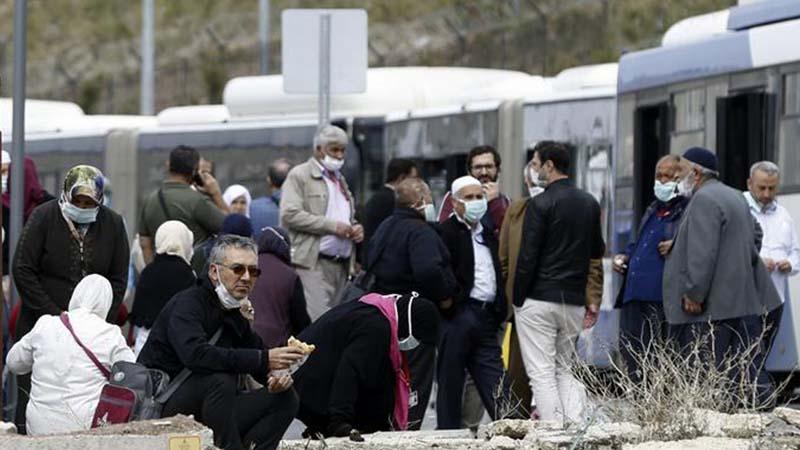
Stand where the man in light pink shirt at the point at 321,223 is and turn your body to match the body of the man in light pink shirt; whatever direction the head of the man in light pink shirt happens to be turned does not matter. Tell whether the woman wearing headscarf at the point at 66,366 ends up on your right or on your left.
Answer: on your right

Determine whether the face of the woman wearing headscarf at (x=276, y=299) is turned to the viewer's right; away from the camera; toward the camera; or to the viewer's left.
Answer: away from the camera

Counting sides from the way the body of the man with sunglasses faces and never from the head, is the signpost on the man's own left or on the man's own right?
on the man's own left

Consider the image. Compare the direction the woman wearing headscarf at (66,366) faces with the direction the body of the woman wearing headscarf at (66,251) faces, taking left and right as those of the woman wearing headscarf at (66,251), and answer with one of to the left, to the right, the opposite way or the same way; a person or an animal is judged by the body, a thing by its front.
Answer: the opposite way

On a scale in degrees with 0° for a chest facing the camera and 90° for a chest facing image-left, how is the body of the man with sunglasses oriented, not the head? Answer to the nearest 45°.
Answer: approximately 315°

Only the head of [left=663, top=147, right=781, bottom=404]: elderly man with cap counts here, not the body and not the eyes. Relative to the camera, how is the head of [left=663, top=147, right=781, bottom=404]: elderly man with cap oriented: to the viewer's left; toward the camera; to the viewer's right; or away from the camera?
to the viewer's left

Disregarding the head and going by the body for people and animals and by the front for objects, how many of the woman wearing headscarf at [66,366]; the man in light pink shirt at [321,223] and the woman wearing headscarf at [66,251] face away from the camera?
1

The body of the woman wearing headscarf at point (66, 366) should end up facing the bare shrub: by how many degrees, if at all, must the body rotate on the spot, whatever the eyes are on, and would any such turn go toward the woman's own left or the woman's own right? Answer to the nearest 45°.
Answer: approximately 90° to the woman's own right

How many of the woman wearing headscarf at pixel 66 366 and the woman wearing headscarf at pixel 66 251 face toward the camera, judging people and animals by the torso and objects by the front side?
1

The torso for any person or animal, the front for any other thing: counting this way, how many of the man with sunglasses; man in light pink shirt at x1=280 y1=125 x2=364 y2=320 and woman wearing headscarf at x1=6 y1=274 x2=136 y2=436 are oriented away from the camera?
1

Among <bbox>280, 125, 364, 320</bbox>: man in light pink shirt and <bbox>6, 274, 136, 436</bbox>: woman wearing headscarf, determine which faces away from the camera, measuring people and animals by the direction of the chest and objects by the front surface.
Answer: the woman wearing headscarf

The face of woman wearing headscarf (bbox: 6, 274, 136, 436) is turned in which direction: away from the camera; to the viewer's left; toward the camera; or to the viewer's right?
away from the camera

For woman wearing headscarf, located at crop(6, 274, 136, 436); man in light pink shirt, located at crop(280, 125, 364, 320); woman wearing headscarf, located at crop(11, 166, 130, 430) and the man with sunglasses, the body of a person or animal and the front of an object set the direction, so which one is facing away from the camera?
woman wearing headscarf, located at crop(6, 274, 136, 436)

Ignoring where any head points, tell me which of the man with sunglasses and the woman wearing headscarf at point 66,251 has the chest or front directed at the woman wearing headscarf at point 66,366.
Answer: the woman wearing headscarf at point 66,251

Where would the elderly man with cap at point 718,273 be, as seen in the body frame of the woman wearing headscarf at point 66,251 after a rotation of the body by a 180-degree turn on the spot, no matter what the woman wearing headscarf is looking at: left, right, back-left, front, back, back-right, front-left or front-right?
right

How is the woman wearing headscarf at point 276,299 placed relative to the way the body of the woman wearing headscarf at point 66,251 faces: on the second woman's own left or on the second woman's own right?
on the second woman's own left

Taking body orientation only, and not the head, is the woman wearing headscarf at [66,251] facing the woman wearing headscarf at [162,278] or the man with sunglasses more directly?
the man with sunglasses
